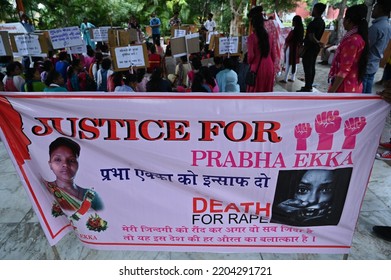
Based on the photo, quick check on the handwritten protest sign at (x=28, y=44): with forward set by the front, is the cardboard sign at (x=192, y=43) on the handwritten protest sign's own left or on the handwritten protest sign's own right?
on the handwritten protest sign's own left

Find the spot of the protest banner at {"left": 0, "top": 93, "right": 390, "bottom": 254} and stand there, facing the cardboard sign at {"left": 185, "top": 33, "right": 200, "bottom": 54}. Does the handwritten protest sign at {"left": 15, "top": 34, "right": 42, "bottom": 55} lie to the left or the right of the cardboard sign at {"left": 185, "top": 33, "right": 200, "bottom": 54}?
left

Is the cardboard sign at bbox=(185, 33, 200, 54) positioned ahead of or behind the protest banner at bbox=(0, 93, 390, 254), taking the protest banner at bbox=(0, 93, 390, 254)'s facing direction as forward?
behind

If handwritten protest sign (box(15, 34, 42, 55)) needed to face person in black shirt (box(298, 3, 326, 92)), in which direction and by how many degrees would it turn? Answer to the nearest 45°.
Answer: approximately 45° to its left

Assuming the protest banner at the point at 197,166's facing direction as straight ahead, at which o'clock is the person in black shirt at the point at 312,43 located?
The person in black shirt is roughly at 7 o'clock from the protest banner.

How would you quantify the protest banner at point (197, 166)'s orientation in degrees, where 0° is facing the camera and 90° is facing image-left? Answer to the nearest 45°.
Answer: approximately 0°

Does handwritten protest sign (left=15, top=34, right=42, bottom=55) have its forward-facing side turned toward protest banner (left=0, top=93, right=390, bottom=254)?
yes

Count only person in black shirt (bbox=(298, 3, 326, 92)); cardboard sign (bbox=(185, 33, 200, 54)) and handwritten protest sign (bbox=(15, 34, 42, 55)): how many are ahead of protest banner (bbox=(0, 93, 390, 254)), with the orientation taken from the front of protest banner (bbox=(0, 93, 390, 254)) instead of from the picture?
0

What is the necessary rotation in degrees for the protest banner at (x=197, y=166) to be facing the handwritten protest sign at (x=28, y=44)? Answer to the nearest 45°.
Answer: approximately 135° to its right

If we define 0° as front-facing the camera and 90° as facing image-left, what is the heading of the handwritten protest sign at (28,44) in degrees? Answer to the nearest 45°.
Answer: approximately 0°

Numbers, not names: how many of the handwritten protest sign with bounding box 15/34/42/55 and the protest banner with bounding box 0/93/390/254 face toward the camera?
2

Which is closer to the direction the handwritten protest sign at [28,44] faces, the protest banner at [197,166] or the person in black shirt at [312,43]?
the protest banner

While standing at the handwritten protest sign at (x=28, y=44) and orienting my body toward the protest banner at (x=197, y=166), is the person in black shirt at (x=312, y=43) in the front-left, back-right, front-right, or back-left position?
front-left

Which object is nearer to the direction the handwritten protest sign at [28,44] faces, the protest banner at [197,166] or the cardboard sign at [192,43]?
the protest banner
